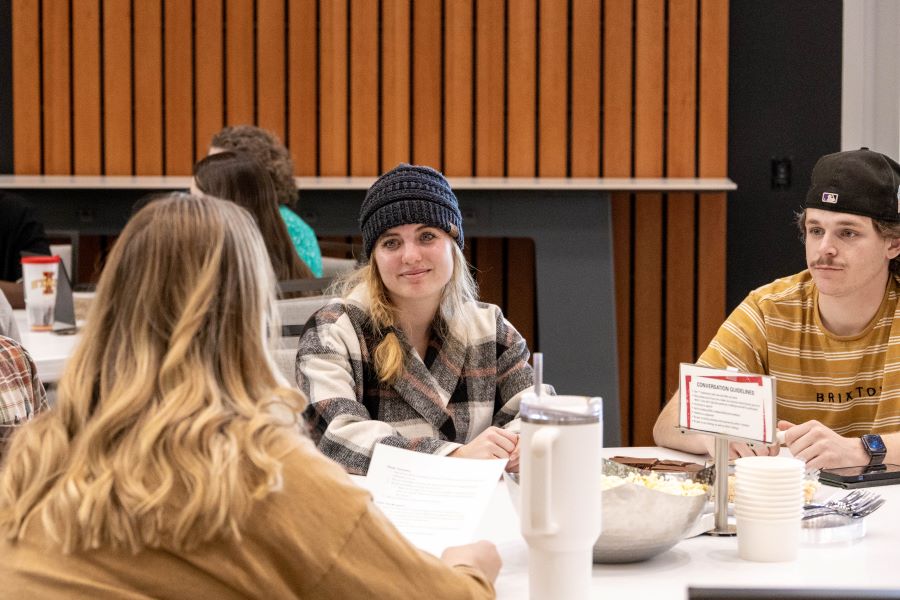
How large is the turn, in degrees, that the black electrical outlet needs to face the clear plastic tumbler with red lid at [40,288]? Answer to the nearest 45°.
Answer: approximately 45° to its right

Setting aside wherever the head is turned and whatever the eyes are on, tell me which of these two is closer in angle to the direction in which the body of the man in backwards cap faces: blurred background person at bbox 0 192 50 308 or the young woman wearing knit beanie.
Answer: the young woman wearing knit beanie

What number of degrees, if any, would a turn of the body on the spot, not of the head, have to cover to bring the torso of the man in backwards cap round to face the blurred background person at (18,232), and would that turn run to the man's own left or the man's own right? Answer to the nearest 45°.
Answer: approximately 90° to the man's own right

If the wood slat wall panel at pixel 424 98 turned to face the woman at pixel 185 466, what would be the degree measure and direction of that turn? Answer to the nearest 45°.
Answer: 0° — it already faces them

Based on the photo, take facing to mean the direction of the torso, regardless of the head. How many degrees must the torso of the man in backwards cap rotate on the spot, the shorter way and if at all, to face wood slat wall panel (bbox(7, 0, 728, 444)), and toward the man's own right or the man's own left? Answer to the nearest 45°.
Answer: approximately 90° to the man's own right

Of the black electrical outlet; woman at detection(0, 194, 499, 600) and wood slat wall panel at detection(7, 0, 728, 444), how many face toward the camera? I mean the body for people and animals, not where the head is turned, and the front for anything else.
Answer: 2

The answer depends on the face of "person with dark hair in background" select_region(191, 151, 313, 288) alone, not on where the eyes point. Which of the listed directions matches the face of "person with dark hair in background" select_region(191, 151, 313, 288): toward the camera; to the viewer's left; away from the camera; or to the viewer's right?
away from the camera

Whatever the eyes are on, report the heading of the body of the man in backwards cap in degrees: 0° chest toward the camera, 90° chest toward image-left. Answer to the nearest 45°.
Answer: approximately 45°

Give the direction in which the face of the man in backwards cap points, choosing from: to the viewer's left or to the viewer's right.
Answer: to the viewer's left
